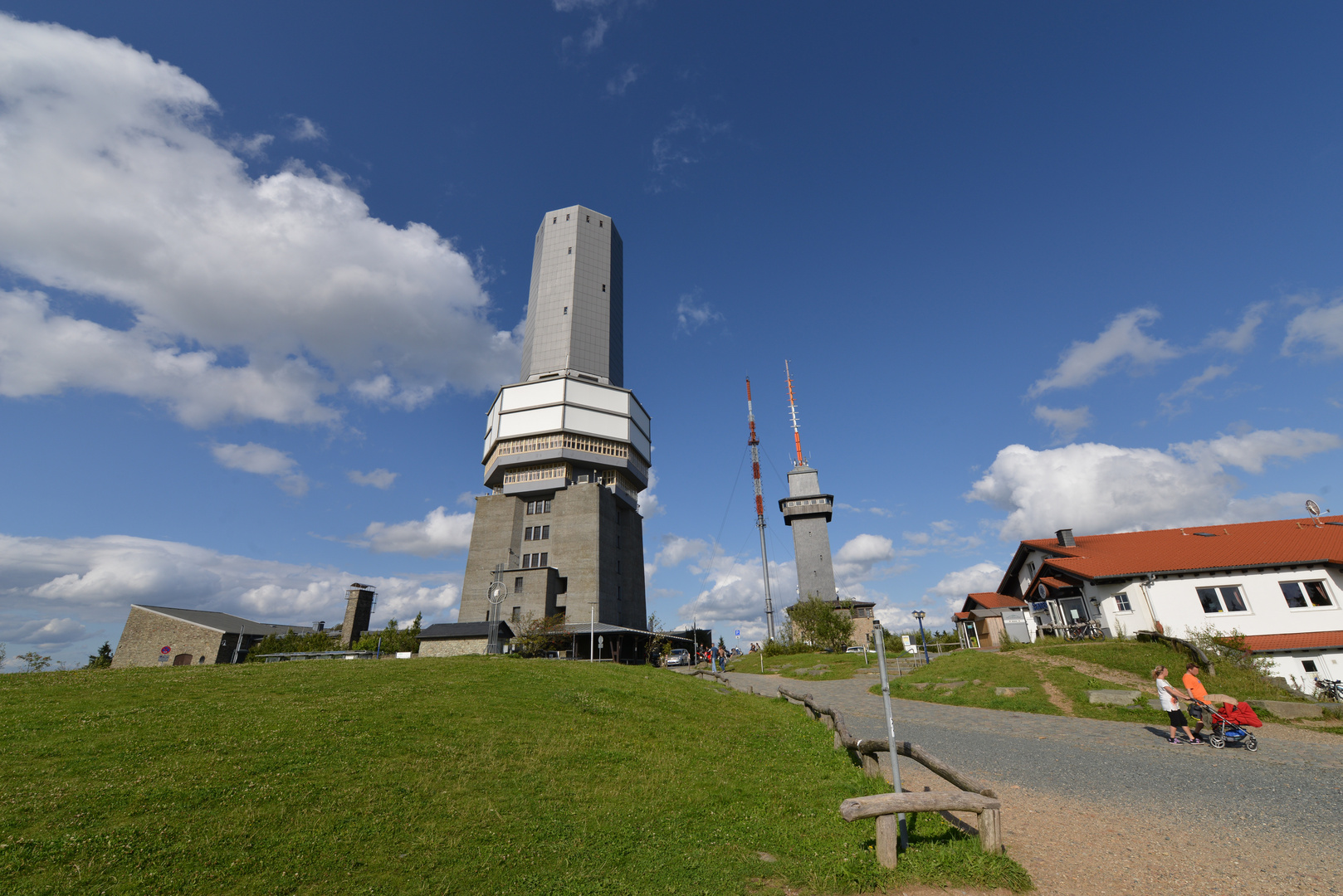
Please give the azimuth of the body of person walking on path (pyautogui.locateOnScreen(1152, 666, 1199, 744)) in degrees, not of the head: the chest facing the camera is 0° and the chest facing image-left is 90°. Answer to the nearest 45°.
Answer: approximately 270°

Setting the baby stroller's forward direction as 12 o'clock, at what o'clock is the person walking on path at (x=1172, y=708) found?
The person walking on path is roughly at 6 o'clock from the baby stroller.

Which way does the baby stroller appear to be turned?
to the viewer's right

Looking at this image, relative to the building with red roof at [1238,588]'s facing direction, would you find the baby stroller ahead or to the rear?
ahead

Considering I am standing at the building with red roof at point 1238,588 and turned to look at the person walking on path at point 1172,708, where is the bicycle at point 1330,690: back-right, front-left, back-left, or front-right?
front-left

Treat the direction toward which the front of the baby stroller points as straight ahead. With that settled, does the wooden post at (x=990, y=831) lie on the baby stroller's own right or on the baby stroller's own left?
on the baby stroller's own right

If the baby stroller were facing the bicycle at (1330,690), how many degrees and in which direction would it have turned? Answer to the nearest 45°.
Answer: approximately 90° to its left

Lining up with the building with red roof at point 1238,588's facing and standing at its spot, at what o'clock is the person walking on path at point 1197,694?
The person walking on path is roughly at 11 o'clock from the building with red roof.

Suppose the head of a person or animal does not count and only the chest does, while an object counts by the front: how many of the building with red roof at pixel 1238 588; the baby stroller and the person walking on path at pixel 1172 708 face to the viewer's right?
2

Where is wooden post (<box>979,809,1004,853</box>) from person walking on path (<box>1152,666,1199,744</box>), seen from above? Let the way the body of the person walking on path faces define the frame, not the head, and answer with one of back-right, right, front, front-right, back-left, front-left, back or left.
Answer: right

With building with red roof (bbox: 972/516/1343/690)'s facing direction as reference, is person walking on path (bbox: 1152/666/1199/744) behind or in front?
in front

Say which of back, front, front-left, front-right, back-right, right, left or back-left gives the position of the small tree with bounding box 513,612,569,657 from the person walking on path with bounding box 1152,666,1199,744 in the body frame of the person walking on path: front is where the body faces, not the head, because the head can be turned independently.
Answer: back

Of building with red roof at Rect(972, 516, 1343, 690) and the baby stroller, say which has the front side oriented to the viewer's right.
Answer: the baby stroller

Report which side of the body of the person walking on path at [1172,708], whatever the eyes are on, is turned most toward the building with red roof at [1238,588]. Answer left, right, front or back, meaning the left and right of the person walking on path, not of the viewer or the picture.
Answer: left
